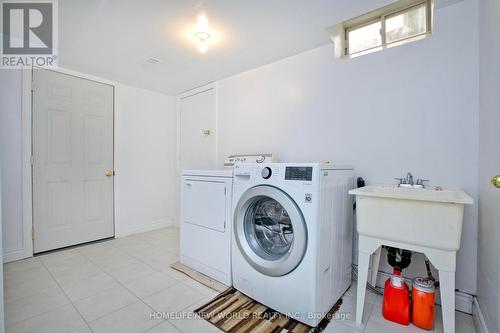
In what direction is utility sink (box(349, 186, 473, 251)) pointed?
toward the camera

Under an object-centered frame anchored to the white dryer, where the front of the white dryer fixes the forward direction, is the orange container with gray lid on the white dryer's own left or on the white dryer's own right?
on the white dryer's own left

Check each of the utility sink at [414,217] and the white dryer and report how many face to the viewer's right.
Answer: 0

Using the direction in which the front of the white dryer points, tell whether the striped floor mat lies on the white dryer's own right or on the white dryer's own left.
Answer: on the white dryer's own left

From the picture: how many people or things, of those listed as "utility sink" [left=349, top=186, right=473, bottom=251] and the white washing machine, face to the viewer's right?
0

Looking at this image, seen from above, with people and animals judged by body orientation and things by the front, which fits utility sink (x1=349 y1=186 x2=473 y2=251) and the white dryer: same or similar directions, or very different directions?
same or similar directions

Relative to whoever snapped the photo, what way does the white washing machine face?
facing the viewer and to the left of the viewer

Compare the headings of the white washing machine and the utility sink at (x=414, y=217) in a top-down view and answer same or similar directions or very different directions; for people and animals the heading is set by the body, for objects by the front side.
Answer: same or similar directions

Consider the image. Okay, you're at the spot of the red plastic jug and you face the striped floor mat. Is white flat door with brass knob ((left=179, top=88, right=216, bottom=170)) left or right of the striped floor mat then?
right

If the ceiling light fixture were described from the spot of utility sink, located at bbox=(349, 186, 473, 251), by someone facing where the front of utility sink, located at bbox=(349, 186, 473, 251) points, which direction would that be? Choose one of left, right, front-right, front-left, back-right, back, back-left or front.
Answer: right
